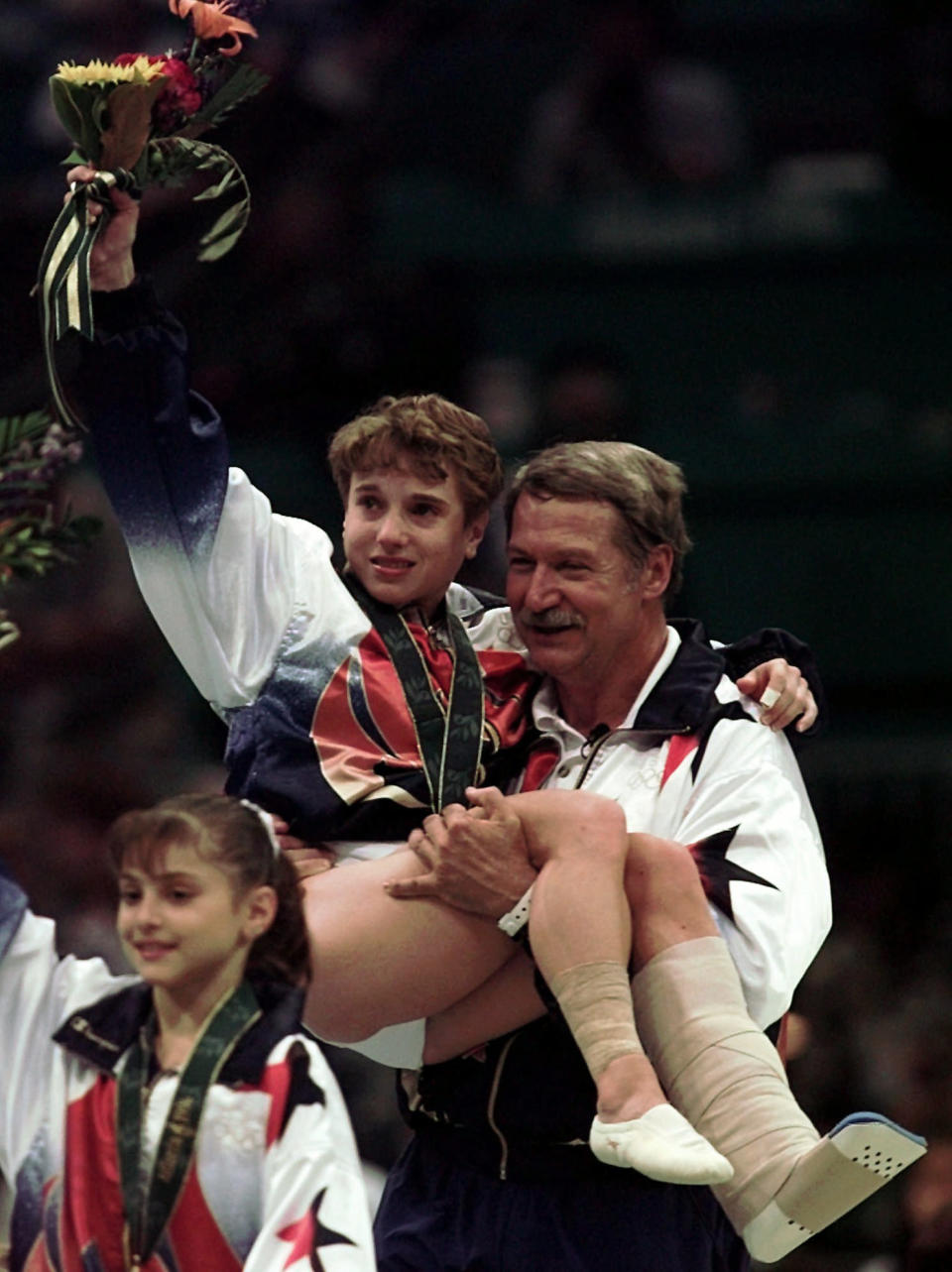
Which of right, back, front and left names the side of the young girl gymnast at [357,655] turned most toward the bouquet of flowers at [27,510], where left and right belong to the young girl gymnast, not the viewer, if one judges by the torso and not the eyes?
right

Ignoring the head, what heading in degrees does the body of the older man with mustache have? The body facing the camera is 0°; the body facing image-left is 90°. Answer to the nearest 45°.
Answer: approximately 45°

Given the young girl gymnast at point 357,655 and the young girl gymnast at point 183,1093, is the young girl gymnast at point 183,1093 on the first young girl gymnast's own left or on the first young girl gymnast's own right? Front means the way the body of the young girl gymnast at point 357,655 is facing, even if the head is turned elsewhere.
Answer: on the first young girl gymnast's own right

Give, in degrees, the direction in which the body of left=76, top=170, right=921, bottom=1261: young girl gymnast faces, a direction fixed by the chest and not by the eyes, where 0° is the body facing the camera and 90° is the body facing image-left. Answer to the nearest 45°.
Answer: approximately 315°
